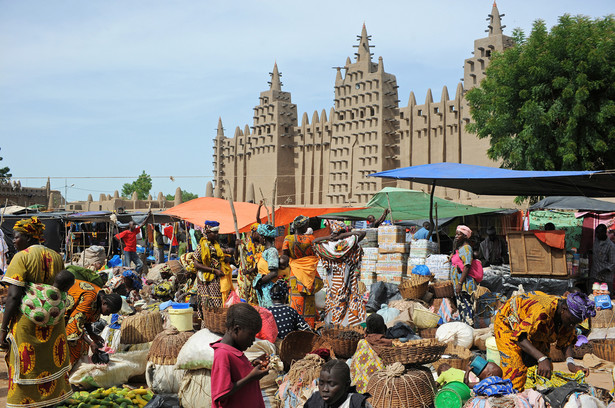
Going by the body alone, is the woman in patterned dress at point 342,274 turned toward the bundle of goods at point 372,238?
yes

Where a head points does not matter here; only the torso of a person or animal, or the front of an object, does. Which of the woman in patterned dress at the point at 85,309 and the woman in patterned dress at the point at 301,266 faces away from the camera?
the woman in patterned dress at the point at 301,266

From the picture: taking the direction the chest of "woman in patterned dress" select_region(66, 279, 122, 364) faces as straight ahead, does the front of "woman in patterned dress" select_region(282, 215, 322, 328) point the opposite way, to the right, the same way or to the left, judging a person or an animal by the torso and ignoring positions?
to the left

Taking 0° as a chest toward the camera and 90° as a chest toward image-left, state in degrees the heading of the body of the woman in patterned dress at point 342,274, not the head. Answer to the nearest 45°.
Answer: approximately 180°

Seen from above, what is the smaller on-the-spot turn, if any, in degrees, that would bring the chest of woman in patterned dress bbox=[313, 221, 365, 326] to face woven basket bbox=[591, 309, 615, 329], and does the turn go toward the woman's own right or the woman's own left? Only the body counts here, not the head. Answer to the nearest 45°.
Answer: approximately 90° to the woman's own right

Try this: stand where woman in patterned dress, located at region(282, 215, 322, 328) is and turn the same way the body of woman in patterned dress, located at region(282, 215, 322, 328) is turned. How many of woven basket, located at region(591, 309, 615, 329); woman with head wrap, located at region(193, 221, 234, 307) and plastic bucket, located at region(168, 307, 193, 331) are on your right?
1

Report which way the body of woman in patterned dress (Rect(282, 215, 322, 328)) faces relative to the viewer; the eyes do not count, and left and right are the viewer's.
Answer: facing away from the viewer
